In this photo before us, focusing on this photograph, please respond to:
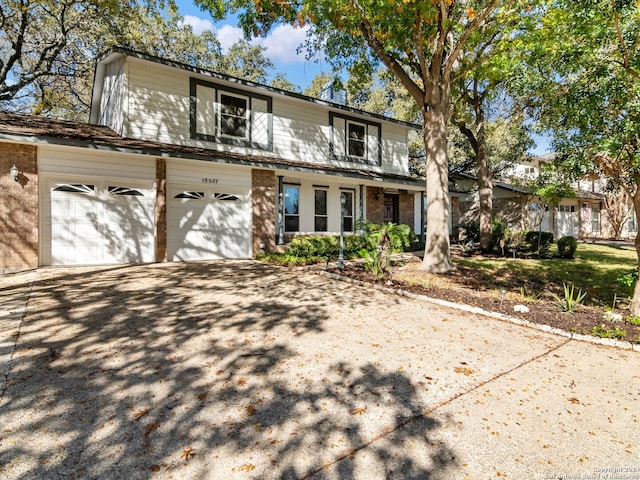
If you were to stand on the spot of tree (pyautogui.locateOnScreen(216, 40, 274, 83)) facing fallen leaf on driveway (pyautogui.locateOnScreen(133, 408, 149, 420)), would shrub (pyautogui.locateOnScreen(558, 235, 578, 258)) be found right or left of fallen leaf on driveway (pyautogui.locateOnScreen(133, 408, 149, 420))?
left

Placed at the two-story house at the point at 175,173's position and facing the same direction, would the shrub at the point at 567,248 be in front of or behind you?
in front

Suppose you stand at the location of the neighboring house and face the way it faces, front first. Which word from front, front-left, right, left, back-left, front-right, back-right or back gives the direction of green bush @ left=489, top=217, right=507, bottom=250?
front-right

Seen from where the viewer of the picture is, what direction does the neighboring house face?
facing the viewer and to the right of the viewer

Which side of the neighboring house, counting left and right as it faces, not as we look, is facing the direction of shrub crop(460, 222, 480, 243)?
right

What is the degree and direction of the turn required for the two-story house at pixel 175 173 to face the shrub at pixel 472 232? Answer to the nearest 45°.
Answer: approximately 45° to its left

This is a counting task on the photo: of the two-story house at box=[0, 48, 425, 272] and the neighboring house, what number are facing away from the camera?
0

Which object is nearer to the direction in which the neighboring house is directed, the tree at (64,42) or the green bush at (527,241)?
the green bush

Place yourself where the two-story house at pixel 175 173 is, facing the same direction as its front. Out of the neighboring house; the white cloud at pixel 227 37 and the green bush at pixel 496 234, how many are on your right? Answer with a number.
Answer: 0

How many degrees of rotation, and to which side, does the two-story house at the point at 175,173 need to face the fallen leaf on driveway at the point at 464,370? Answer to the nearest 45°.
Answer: approximately 45° to its right

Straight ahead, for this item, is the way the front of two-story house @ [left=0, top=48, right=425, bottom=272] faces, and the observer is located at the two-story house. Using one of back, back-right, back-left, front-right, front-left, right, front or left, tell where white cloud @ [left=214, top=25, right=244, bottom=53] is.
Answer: back-left

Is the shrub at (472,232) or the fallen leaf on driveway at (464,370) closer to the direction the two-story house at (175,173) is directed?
the fallen leaf on driveway

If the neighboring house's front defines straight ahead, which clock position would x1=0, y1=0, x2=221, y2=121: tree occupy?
The tree is roughly at 3 o'clock from the neighboring house.

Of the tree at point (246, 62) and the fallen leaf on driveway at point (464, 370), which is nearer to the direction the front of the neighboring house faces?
the fallen leaf on driveway

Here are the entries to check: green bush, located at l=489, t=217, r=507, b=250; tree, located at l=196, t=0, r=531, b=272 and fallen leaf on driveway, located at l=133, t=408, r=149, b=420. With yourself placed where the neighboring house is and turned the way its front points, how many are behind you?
0

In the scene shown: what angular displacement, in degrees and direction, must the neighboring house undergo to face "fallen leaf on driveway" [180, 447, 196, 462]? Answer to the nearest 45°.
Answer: approximately 45° to its right

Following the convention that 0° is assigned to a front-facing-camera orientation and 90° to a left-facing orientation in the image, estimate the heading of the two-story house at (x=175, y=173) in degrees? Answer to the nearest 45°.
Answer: approximately 315°

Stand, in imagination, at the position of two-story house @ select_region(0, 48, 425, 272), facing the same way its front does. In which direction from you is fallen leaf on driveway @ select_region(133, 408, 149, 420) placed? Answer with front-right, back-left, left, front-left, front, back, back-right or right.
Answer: front-right

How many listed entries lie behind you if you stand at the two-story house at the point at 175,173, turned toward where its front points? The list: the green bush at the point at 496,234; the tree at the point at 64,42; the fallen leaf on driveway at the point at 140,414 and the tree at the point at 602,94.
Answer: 1

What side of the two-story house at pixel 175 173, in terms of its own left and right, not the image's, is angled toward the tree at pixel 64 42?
back
